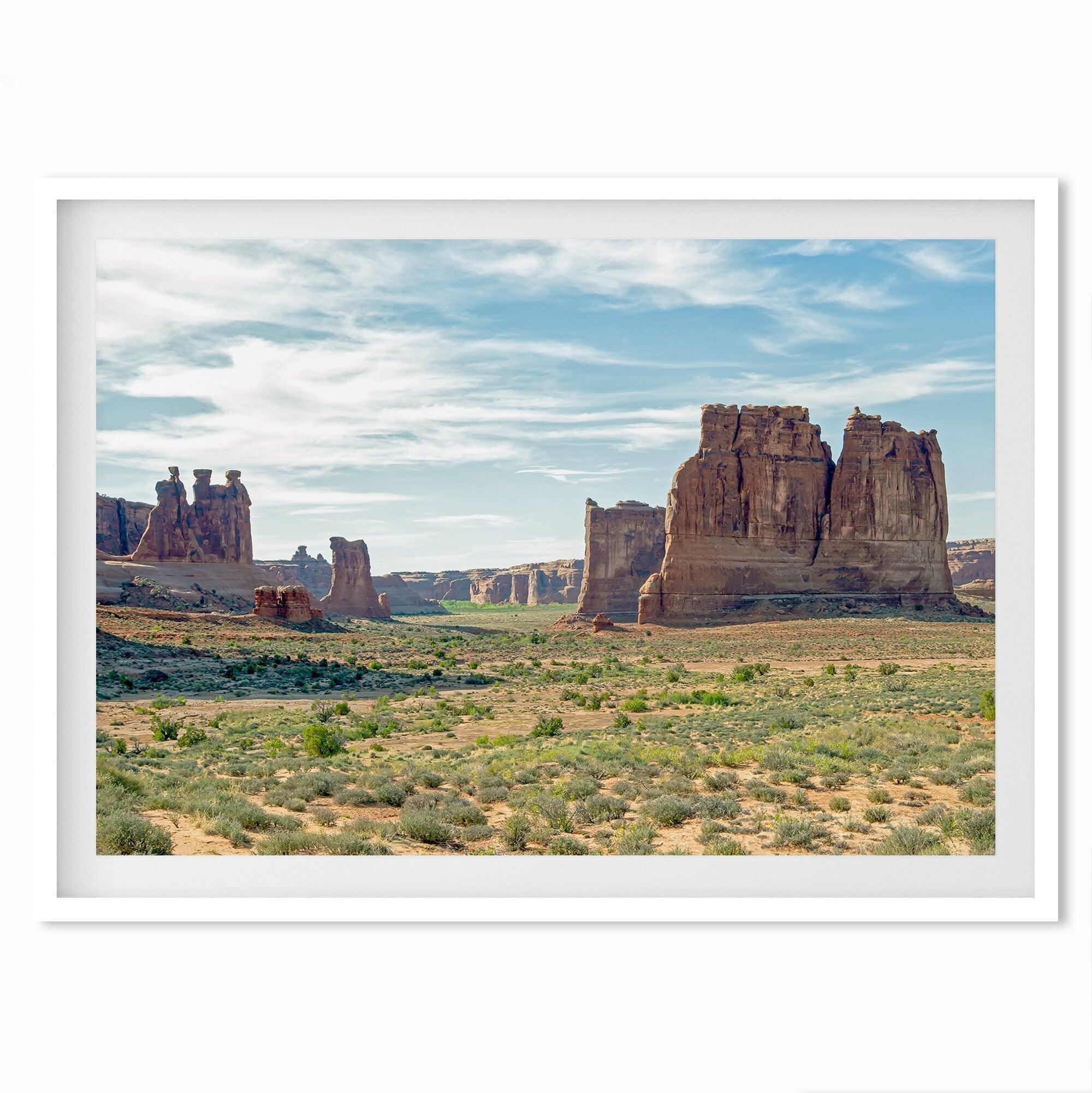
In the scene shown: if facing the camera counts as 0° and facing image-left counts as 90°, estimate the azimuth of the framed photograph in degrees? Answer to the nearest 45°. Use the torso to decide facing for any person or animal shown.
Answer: approximately 0°
